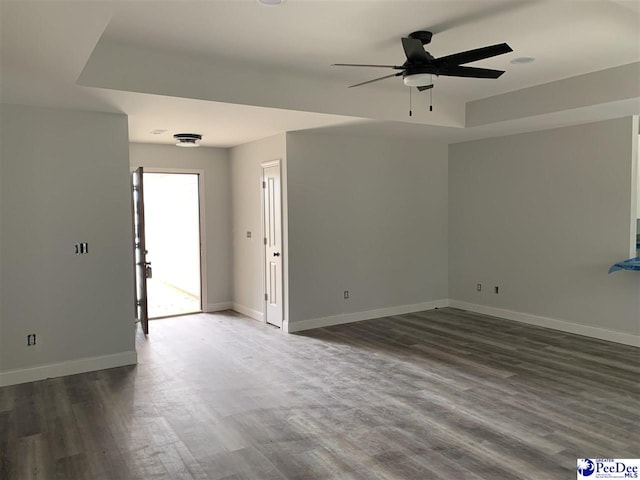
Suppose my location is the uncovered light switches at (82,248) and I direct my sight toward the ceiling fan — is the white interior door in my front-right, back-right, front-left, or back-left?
front-left

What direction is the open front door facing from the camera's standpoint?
to the viewer's right

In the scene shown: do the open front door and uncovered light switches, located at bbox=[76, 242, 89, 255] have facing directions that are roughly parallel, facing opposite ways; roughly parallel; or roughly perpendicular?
roughly perpendicular

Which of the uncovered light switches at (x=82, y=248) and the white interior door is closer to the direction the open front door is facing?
the white interior door

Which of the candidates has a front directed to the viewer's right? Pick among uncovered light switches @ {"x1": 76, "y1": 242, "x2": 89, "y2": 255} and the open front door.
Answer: the open front door

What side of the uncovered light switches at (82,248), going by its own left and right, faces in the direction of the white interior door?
left

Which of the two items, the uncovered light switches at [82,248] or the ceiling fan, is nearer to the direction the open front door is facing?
the ceiling fan

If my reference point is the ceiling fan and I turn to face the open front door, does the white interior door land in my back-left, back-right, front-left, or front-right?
front-right

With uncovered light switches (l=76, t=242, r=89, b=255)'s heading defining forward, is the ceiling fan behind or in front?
in front

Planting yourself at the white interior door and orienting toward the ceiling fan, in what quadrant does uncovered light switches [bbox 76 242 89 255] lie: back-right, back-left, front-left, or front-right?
front-right

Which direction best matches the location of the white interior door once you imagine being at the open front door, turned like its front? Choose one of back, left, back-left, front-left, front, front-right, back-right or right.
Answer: front

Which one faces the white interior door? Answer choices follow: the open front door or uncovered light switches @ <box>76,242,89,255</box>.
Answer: the open front door

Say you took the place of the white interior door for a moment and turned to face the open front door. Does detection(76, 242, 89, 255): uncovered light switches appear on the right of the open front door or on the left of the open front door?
left

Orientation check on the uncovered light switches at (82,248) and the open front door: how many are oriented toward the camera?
1

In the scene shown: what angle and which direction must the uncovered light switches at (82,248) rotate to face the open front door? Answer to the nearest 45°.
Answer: approximately 135° to its left
